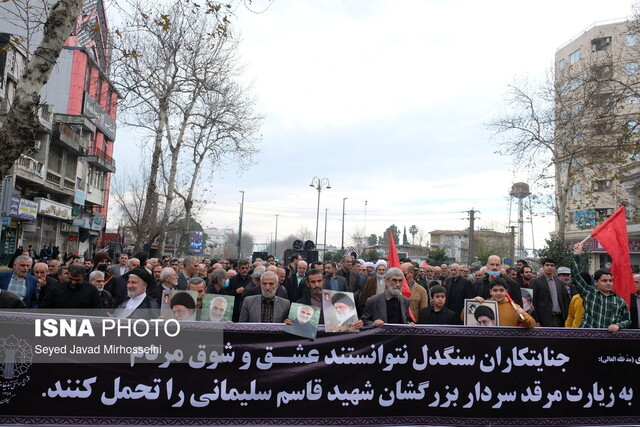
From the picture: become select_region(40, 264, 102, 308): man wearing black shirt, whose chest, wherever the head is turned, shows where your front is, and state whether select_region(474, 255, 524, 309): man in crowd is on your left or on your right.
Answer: on your left

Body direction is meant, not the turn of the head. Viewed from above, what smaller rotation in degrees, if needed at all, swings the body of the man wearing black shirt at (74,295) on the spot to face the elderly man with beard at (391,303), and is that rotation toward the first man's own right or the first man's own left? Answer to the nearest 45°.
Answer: approximately 45° to the first man's own left

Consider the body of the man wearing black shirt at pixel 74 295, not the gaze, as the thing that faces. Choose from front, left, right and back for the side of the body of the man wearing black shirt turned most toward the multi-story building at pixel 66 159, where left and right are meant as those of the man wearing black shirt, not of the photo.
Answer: back

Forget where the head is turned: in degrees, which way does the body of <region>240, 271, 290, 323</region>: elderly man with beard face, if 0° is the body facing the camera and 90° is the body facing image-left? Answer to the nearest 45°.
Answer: approximately 0°

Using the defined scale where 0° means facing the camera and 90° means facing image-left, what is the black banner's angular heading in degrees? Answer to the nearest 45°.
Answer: approximately 0°

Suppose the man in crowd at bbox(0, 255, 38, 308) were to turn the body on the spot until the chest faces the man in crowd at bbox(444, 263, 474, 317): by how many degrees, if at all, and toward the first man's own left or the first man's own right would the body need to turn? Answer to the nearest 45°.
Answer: approximately 90° to the first man's own left

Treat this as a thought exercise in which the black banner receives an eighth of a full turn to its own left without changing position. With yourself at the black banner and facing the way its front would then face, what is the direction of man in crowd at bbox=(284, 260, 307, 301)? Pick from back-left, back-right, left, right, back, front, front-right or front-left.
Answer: back-left

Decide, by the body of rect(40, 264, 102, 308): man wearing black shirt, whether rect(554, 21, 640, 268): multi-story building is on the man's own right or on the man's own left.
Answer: on the man's own left

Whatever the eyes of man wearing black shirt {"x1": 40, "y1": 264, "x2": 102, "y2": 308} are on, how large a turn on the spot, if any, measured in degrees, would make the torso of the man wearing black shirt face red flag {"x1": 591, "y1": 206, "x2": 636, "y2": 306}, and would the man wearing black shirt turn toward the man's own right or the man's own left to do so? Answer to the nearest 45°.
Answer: approximately 45° to the man's own left
